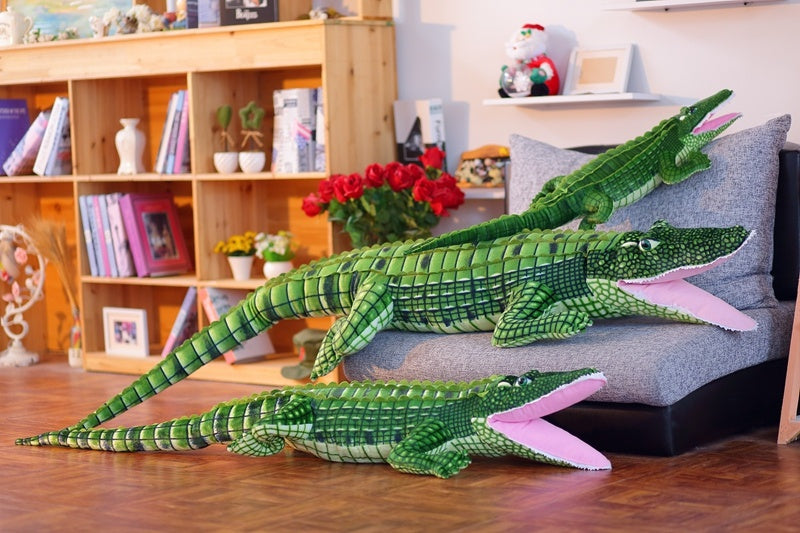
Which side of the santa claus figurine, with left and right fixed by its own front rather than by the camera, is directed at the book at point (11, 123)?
right

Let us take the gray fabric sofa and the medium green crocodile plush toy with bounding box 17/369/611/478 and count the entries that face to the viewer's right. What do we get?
1

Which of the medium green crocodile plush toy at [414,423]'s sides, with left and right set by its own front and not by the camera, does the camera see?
right

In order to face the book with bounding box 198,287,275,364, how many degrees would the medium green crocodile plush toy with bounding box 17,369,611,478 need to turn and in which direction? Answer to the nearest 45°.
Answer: approximately 90° to its left

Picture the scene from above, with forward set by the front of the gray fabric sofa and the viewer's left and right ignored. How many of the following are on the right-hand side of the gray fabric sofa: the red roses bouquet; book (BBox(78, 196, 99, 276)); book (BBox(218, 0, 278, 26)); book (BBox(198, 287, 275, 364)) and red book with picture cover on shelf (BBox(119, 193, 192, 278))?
5

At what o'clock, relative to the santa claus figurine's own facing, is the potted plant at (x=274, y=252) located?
The potted plant is roughly at 2 o'clock from the santa claus figurine.

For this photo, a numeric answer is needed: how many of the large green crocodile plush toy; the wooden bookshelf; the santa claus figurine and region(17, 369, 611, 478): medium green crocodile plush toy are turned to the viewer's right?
2

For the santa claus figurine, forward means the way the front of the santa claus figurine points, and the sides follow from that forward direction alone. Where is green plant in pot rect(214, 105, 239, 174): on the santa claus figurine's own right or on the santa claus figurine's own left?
on the santa claus figurine's own right

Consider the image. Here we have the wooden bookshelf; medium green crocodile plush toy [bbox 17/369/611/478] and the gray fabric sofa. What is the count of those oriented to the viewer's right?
1

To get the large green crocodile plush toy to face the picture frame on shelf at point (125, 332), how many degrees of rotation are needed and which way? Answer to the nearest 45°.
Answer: approximately 135° to its left

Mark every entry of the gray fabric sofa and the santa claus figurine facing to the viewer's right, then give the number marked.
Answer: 0

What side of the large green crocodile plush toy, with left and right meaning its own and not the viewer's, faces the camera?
right

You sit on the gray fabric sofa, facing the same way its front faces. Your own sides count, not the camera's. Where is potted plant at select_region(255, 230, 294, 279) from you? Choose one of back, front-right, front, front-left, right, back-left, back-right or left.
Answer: right

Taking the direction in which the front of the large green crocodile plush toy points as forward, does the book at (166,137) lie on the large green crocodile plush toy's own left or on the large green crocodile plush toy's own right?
on the large green crocodile plush toy's own left

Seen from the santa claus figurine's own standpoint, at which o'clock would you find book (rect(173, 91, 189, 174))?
The book is roughly at 2 o'clock from the santa claus figurine.

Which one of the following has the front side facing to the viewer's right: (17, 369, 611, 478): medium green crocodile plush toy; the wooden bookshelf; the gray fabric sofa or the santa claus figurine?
the medium green crocodile plush toy
